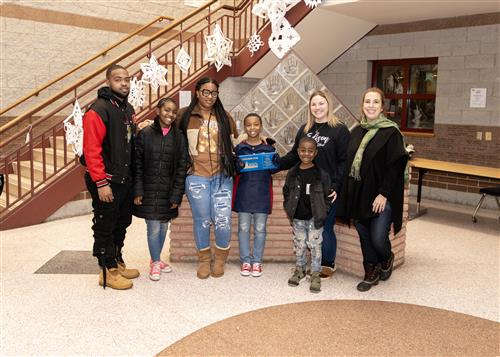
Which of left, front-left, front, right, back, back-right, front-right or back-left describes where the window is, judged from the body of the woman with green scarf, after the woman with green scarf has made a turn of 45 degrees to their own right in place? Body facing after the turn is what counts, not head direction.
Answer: right

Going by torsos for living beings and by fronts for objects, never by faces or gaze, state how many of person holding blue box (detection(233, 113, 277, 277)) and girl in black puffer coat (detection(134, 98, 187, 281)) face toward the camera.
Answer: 2

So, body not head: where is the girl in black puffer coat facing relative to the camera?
toward the camera

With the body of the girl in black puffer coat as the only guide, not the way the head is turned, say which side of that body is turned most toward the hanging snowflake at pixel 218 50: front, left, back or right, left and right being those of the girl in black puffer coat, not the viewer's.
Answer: back

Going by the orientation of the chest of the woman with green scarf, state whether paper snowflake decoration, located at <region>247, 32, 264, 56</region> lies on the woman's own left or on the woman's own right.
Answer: on the woman's own right

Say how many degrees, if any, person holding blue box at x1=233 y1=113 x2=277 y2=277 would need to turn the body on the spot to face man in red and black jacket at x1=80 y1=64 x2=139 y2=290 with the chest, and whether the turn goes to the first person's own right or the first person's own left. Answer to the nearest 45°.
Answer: approximately 90° to the first person's own right

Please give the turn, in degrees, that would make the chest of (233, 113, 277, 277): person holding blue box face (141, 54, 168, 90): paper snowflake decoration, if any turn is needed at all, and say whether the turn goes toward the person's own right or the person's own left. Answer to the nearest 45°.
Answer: approximately 135° to the person's own right

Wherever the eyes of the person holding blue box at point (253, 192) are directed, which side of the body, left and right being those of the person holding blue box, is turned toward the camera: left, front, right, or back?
front

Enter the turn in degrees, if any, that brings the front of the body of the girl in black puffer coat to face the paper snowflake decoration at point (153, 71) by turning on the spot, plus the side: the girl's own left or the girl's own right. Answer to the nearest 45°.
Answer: approximately 180°
